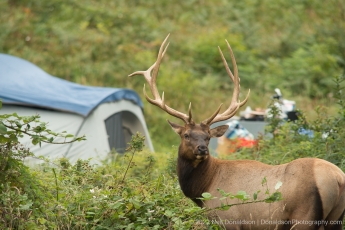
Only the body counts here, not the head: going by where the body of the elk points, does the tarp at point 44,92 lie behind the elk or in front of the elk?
in front

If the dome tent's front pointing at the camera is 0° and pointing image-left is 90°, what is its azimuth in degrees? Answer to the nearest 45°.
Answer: approximately 315°

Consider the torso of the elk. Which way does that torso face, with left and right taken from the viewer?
facing away from the viewer and to the left of the viewer

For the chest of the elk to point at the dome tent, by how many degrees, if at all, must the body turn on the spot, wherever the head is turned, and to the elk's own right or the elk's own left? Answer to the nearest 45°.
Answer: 0° — it already faces it

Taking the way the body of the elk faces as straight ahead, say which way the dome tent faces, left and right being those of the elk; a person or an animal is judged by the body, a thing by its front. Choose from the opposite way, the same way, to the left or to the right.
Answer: the opposite way

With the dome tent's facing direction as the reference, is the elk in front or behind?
in front
